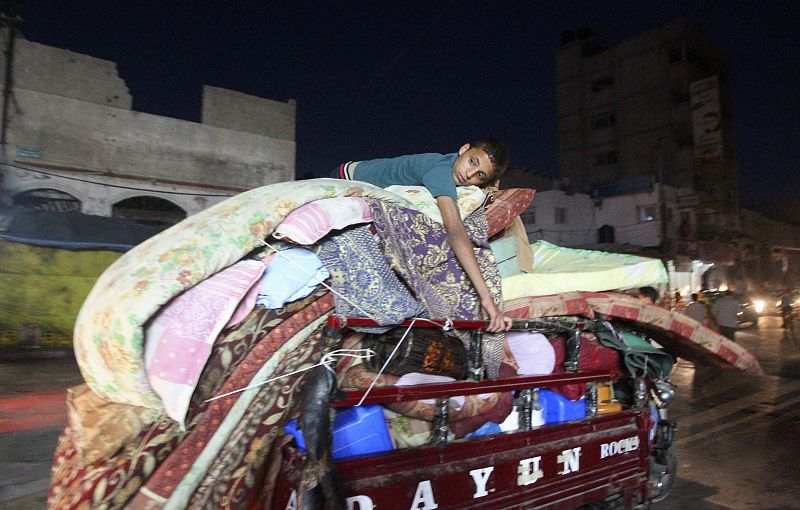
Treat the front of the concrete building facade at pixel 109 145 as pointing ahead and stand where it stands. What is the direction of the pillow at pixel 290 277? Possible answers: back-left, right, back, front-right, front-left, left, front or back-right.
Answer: front-right

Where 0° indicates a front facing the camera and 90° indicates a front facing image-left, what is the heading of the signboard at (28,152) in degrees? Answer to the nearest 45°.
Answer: approximately 315°

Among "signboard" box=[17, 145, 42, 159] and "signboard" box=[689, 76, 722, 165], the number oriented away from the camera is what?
0

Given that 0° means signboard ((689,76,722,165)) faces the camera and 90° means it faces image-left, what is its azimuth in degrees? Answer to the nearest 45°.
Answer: approximately 45°

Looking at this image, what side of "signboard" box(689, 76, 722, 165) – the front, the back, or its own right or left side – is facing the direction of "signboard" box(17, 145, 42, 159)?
front

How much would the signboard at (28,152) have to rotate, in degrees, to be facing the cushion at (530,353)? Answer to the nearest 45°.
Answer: approximately 45° to its right

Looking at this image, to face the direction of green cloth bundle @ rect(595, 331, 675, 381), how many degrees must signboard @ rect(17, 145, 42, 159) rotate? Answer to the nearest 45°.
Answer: approximately 45° to its right

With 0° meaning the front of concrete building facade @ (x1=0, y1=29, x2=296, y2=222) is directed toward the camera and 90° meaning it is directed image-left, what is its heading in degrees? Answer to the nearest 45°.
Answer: approximately 315°

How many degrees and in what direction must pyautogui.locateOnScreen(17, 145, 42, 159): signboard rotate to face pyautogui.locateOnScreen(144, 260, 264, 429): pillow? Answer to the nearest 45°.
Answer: approximately 45° to its right

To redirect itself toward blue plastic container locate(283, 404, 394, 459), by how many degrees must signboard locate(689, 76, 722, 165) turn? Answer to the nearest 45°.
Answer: approximately 45° to its left
